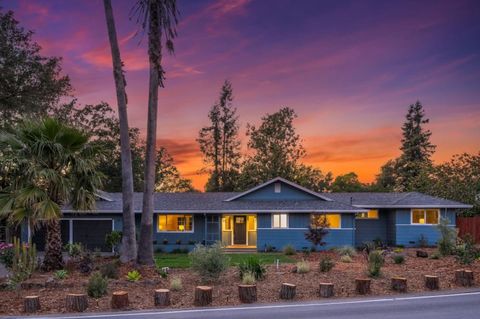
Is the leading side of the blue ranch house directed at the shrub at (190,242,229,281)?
yes

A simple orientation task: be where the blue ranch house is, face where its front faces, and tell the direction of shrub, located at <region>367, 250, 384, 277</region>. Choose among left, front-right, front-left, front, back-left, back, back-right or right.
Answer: front

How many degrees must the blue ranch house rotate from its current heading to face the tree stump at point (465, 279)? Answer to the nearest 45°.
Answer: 0° — it already faces it

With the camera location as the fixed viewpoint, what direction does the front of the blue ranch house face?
facing the viewer

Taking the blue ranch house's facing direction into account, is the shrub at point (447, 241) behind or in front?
in front

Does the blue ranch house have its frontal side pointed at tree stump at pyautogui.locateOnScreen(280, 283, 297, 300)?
yes

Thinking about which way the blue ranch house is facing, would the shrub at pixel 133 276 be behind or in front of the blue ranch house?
in front

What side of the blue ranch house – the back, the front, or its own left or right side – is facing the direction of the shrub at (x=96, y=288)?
front

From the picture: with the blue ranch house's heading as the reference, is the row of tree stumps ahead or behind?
ahead

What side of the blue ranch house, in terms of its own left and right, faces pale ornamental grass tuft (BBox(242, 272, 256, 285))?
front

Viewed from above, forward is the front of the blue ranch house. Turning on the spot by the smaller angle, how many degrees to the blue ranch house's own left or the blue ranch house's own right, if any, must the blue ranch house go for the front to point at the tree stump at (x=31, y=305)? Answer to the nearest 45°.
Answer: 0° — it already faces it
